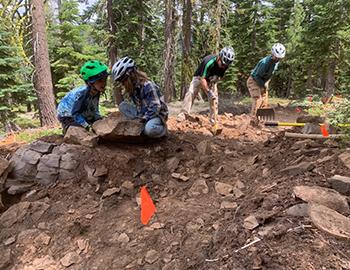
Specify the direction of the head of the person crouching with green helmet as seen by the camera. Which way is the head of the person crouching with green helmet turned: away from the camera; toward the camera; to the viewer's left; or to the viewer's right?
to the viewer's right

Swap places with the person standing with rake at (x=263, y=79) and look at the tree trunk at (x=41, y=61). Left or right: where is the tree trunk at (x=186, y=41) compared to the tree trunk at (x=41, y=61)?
right

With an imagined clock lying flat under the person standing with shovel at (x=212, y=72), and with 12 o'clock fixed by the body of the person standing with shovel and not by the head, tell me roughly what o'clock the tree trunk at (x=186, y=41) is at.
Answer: The tree trunk is roughly at 7 o'clock from the person standing with shovel.

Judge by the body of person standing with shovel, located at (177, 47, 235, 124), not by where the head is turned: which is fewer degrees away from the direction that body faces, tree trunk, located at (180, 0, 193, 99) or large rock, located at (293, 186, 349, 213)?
the large rock

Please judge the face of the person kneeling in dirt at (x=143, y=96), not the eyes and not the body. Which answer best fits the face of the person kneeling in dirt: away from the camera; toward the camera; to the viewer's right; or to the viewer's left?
to the viewer's left

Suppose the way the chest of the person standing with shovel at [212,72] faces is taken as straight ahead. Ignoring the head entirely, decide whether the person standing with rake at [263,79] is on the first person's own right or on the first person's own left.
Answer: on the first person's own left

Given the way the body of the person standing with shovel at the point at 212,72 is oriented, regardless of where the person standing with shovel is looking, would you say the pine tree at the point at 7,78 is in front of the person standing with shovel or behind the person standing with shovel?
behind

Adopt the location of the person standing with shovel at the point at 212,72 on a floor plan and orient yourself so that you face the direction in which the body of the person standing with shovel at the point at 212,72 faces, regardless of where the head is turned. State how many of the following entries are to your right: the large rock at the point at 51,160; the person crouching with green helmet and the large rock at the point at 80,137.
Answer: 3

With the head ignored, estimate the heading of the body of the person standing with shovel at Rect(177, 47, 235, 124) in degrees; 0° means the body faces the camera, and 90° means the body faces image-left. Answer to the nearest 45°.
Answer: approximately 315°

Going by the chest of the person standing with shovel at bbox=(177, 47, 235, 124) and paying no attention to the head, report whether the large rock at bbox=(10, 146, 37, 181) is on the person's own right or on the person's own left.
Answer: on the person's own right

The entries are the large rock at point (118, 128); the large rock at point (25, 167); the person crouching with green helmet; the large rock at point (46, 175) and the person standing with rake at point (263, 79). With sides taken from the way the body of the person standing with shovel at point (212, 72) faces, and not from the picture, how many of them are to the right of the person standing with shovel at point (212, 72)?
4

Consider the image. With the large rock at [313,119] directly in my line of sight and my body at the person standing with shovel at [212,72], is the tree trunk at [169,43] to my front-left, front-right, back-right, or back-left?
back-left

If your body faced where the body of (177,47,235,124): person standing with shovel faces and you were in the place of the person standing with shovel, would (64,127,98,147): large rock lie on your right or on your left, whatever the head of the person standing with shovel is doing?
on your right

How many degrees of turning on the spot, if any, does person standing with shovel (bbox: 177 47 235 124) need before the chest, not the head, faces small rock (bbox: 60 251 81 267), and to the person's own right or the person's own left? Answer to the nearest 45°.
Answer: approximately 45° to the person's own right
